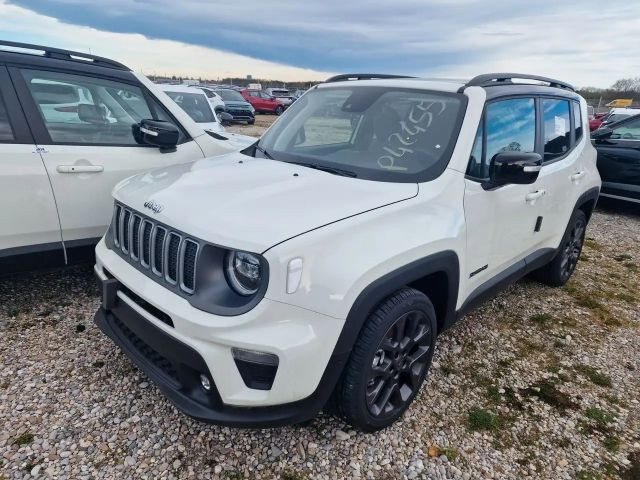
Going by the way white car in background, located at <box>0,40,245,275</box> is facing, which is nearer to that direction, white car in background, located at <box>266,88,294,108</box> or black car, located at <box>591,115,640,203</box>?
the black car

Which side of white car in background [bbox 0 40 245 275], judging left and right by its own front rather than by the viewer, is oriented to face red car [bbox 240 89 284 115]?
left

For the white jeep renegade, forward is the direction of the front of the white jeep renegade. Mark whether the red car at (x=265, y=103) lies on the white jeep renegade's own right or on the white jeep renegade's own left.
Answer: on the white jeep renegade's own right

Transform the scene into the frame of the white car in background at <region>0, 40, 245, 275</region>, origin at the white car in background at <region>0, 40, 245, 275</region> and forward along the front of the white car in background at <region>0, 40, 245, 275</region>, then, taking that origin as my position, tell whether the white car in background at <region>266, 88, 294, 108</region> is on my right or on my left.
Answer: on my left

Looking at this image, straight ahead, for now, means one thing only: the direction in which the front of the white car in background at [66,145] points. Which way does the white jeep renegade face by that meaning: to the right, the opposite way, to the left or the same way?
the opposite way

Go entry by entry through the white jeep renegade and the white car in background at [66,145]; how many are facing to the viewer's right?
1

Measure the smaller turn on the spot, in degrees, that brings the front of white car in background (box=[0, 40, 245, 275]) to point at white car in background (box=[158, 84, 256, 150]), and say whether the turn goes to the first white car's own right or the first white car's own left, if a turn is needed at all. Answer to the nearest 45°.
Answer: approximately 90° to the first white car's own left

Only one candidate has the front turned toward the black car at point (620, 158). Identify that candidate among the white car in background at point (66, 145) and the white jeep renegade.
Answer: the white car in background

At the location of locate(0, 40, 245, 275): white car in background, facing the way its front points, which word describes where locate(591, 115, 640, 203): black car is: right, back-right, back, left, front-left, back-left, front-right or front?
front

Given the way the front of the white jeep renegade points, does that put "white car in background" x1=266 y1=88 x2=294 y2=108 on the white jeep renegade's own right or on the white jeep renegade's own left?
on the white jeep renegade's own right

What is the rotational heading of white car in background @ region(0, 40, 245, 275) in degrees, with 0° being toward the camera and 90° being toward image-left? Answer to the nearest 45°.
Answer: approximately 270°

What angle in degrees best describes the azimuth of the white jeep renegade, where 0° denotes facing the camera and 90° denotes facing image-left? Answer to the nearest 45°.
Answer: approximately 45°
